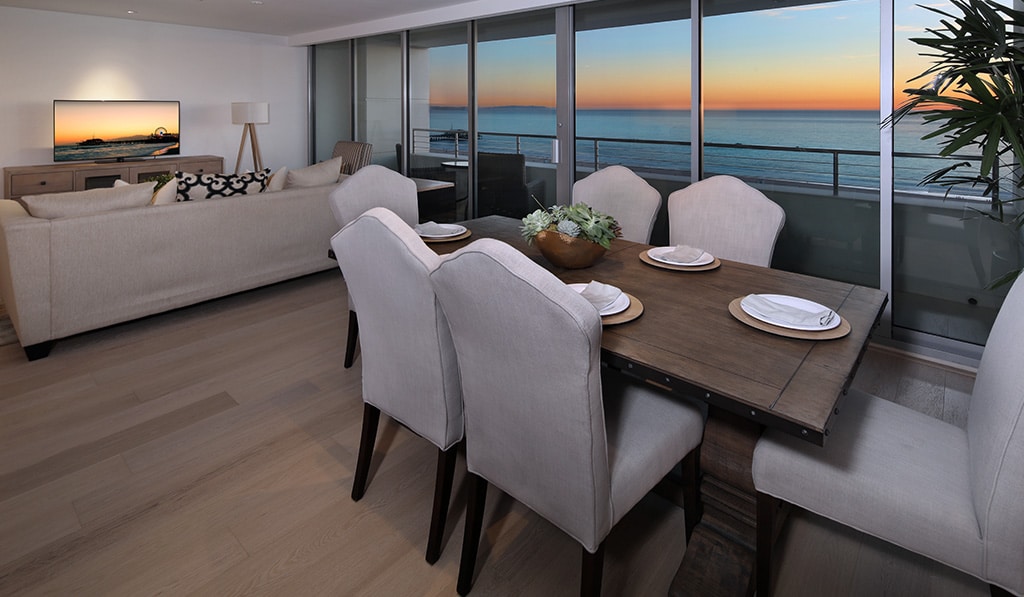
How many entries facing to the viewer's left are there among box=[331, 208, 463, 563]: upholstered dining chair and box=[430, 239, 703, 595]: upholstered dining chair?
0

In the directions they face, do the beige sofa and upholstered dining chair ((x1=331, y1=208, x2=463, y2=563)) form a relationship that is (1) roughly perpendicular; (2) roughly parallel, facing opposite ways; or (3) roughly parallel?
roughly perpendicular

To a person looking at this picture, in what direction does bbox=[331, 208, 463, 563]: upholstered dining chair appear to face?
facing away from the viewer and to the right of the viewer

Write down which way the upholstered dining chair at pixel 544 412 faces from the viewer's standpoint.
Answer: facing away from the viewer and to the right of the viewer

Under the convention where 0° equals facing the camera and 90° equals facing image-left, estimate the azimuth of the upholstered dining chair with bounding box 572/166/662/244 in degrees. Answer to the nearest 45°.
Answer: approximately 45°

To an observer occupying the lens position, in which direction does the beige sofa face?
facing away from the viewer and to the left of the viewer

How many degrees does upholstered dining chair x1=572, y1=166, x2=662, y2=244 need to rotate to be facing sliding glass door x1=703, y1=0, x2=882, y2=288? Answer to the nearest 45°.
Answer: approximately 180°

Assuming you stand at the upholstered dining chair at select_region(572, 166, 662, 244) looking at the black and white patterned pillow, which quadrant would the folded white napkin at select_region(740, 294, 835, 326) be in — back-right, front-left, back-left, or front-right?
back-left

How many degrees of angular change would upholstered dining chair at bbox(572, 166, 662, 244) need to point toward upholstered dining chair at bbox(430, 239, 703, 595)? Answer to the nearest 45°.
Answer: approximately 45° to its left

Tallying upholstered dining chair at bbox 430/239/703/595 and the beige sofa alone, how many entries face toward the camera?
0
